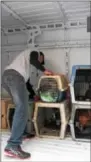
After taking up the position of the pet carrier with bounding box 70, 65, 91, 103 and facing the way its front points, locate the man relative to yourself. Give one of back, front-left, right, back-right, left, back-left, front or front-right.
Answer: front-right

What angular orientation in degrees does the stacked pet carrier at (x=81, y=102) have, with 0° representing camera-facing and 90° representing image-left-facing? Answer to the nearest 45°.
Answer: approximately 0°

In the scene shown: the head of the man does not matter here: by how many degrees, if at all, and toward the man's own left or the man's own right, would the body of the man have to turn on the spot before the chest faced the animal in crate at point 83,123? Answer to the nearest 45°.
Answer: approximately 45° to the man's own left

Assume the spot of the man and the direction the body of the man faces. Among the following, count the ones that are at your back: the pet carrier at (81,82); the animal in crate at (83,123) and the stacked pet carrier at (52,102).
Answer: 0

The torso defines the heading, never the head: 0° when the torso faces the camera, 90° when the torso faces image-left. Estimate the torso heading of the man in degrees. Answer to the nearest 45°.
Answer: approximately 270°

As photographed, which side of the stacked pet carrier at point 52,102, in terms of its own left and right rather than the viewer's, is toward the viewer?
front

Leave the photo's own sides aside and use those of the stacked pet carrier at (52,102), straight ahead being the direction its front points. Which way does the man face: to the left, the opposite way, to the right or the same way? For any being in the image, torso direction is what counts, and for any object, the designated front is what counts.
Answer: to the left

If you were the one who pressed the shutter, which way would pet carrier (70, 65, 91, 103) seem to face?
facing the viewer

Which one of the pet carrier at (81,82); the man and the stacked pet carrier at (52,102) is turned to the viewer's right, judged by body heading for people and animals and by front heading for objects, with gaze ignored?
the man

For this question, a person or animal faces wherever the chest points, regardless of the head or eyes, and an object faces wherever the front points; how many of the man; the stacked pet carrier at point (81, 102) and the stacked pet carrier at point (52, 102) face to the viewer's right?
1
